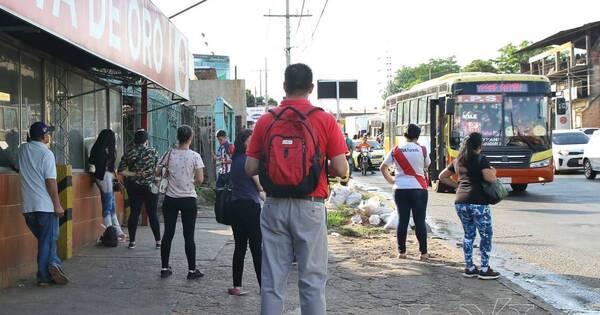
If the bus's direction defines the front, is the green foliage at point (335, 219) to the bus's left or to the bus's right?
on its right

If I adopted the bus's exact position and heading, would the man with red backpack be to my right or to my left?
on my right

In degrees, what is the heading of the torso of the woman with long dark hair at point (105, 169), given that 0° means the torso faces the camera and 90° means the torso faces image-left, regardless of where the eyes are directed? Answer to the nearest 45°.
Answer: approximately 225°

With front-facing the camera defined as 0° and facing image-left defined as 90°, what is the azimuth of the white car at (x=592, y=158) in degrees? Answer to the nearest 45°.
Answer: approximately 45°

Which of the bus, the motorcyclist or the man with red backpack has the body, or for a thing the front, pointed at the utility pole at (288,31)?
the man with red backpack

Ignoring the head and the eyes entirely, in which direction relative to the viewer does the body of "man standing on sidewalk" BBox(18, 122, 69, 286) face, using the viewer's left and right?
facing away from the viewer and to the right of the viewer

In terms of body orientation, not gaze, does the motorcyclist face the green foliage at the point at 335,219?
yes

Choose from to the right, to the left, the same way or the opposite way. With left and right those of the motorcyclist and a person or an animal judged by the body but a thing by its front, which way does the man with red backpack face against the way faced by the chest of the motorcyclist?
the opposite way

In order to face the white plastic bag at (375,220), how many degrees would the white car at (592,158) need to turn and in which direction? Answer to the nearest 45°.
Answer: approximately 45° to its right

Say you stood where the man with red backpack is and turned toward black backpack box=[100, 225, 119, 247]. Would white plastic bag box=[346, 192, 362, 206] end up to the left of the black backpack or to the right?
right

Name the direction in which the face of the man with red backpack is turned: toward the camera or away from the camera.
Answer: away from the camera

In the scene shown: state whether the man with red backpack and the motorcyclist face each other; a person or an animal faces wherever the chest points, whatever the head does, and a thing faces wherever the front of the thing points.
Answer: yes

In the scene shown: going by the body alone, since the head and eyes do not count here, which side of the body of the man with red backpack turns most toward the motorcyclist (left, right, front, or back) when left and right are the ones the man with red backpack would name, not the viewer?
front

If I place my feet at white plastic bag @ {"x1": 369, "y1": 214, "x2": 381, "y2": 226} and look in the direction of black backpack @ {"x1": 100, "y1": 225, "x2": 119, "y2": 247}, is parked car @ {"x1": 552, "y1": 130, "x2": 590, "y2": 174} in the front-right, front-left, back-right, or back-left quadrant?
back-right
